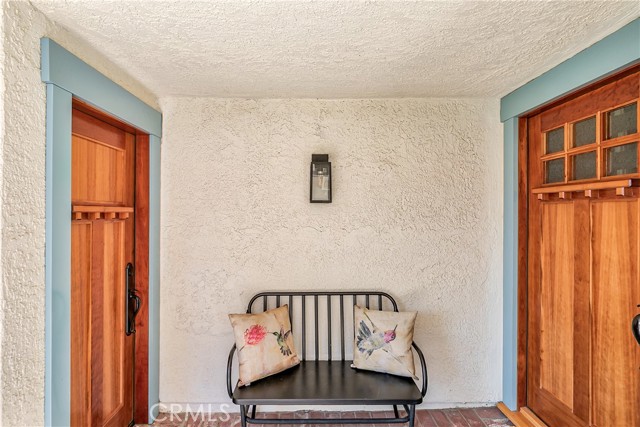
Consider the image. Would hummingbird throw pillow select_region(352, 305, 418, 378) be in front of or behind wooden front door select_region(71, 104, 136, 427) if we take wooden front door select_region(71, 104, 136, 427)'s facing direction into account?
in front

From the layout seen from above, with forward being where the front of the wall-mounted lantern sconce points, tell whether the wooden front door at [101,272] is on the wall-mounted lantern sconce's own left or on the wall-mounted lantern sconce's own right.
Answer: on the wall-mounted lantern sconce's own right

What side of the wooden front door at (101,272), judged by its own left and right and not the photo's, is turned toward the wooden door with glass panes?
front

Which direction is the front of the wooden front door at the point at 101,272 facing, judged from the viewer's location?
facing the viewer and to the right of the viewer

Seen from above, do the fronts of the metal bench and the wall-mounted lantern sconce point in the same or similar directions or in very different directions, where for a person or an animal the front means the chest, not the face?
same or similar directions

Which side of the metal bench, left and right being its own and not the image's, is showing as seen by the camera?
front

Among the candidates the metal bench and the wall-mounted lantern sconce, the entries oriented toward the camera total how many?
2

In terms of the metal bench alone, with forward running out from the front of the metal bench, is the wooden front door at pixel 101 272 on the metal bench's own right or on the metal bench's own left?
on the metal bench's own right

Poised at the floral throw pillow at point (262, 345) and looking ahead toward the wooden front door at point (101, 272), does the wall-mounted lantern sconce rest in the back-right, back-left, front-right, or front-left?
back-right

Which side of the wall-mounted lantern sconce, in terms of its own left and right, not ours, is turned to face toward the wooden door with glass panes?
left

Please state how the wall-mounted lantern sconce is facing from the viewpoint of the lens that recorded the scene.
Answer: facing the viewer

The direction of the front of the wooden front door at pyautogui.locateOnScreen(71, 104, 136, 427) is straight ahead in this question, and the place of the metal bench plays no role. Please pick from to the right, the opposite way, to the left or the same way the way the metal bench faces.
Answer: to the right

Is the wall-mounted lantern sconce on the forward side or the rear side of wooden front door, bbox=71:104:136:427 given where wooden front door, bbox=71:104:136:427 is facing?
on the forward side
